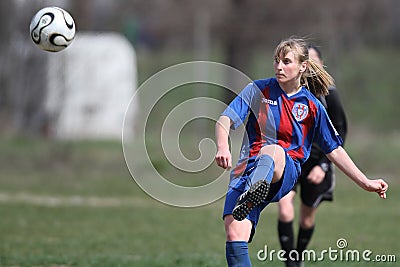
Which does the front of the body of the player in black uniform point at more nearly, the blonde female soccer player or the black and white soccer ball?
the black and white soccer ball

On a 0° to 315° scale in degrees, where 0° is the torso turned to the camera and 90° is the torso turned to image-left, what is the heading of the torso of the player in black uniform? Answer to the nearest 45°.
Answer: approximately 45°

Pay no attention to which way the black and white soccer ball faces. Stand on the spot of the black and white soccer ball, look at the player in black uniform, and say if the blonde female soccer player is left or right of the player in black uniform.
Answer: right

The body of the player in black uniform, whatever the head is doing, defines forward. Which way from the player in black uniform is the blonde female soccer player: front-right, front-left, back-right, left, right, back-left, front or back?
front-left

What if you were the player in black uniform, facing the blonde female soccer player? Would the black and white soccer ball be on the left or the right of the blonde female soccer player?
right

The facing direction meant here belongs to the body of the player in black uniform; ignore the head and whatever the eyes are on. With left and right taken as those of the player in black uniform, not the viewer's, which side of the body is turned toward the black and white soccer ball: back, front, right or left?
front

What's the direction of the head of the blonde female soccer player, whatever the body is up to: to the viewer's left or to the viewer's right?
to the viewer's left
